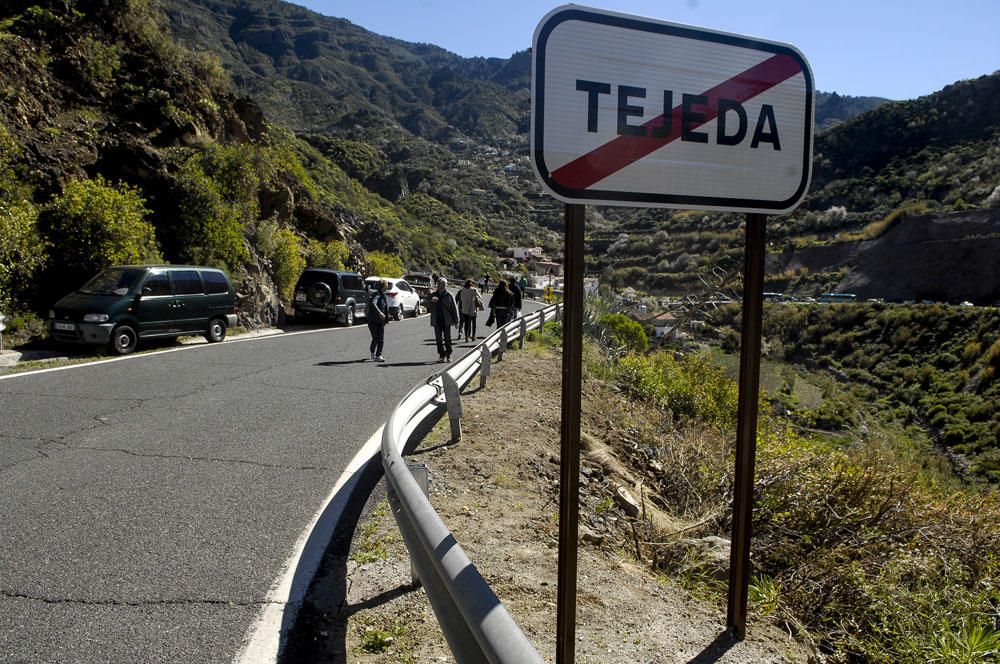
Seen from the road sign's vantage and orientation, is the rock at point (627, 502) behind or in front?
behind

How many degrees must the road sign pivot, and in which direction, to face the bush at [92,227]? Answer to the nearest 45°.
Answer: approximately 180°

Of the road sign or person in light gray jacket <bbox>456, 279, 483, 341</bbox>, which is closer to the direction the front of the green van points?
the road sign

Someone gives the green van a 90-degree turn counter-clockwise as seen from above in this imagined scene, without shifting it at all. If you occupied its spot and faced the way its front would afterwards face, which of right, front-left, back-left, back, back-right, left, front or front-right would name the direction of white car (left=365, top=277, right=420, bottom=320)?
left

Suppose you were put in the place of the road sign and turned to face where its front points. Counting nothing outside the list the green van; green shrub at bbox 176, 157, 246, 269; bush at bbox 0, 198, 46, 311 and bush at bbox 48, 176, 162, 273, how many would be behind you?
4

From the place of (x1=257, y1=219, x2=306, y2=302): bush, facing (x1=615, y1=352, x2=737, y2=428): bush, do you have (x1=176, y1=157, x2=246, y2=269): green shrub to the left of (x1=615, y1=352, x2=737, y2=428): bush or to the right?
right

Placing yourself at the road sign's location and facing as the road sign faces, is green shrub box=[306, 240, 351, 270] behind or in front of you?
behind

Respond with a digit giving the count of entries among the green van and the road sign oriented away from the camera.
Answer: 0

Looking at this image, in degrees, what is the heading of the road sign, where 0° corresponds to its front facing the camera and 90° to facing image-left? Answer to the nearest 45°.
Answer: approximately 315°

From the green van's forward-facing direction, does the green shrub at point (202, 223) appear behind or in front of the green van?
behind
